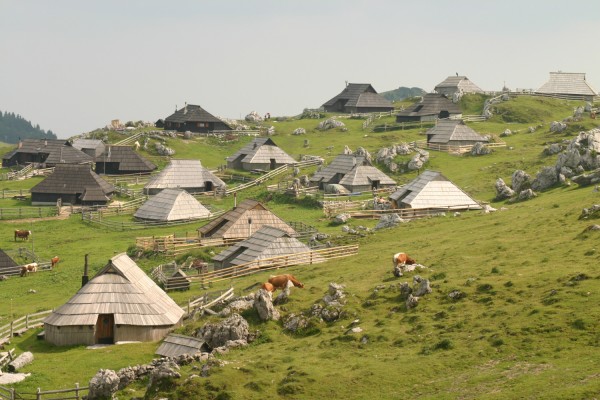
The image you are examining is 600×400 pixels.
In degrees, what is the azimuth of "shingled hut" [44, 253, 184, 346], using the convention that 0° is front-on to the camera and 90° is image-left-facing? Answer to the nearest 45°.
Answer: approximately 0°

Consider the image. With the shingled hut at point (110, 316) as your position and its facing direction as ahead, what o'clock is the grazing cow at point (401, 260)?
The grazing cow is roughly at 9 o'clock from the shingled hut.

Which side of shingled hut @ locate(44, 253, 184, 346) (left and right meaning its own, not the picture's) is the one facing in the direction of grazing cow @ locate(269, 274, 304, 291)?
left
